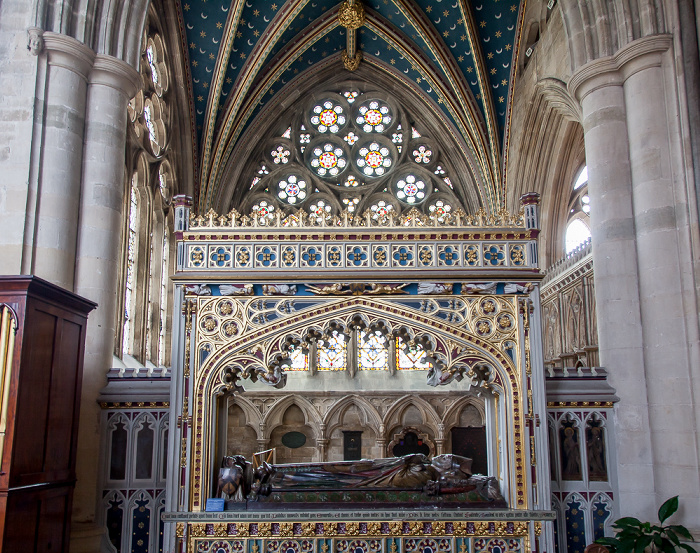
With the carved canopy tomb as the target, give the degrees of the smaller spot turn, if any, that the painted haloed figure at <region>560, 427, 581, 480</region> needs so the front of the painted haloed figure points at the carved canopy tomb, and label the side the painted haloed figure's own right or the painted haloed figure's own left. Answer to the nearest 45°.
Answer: approximately 45° to the painted haloed figure's own right

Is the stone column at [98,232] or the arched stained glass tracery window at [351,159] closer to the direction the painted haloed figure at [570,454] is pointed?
the stone column

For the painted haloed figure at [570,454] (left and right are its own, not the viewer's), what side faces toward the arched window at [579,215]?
back

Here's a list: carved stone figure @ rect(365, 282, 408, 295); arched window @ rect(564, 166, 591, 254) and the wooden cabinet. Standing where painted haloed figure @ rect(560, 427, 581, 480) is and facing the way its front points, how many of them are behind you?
1

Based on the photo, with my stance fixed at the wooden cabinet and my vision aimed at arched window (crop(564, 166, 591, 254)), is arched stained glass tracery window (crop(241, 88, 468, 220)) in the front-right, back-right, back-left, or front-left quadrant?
front-left

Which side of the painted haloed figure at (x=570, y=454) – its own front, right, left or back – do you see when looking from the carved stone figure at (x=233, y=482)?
right

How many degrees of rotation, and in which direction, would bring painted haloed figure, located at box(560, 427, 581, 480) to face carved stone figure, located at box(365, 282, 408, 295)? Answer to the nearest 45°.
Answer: approximately 45° to its right

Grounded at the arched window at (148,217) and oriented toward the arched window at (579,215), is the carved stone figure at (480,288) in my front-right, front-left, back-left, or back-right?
front-right

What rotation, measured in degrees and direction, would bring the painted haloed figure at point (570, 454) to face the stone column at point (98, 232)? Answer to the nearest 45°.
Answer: approximately 90° to its right

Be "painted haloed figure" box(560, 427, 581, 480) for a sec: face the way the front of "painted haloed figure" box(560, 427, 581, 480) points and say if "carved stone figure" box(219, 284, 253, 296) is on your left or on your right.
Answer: on your right

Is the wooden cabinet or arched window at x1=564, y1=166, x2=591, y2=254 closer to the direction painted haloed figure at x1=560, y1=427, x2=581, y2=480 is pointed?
the wooden cabinet
